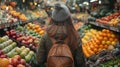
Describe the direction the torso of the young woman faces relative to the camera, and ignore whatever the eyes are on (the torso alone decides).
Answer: away from the camera

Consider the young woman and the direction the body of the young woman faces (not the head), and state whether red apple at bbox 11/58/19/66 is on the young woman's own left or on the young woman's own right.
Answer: on the young woman's own left
